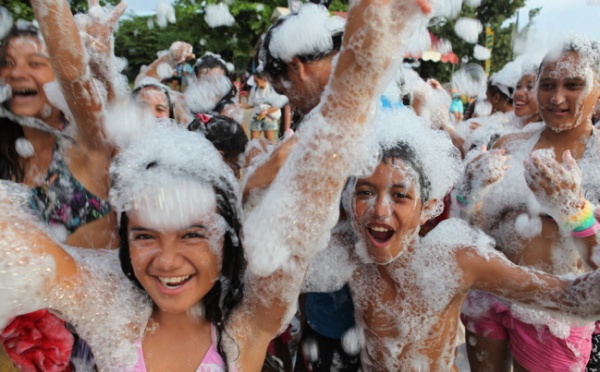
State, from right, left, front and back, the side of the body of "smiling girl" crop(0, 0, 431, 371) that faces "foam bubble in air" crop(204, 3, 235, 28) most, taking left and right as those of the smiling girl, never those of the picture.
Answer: back

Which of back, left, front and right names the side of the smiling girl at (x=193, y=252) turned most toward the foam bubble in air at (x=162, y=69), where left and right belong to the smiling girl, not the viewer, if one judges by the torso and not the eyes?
back

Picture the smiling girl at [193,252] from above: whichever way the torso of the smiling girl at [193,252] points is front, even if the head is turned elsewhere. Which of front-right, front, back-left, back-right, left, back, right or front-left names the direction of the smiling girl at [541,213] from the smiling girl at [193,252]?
left

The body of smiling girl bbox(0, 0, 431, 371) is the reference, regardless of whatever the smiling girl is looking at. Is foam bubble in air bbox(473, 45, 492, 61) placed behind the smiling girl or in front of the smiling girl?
behind

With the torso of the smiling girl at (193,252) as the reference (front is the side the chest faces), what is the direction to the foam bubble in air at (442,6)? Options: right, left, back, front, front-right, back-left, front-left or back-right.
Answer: left

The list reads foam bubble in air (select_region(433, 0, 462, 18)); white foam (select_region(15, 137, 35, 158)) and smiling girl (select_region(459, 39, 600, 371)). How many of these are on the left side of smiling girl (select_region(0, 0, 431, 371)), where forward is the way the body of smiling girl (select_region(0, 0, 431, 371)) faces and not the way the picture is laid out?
2

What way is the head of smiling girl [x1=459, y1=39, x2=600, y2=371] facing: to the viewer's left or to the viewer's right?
to the viewer's left

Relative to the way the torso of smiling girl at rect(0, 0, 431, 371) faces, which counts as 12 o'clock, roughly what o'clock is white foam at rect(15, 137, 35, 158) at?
The white foam is roughly at 5 o'clock from the smiling girl.

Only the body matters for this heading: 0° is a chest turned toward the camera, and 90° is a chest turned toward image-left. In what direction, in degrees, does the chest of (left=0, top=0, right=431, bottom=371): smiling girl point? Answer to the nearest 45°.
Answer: approximately 0°
